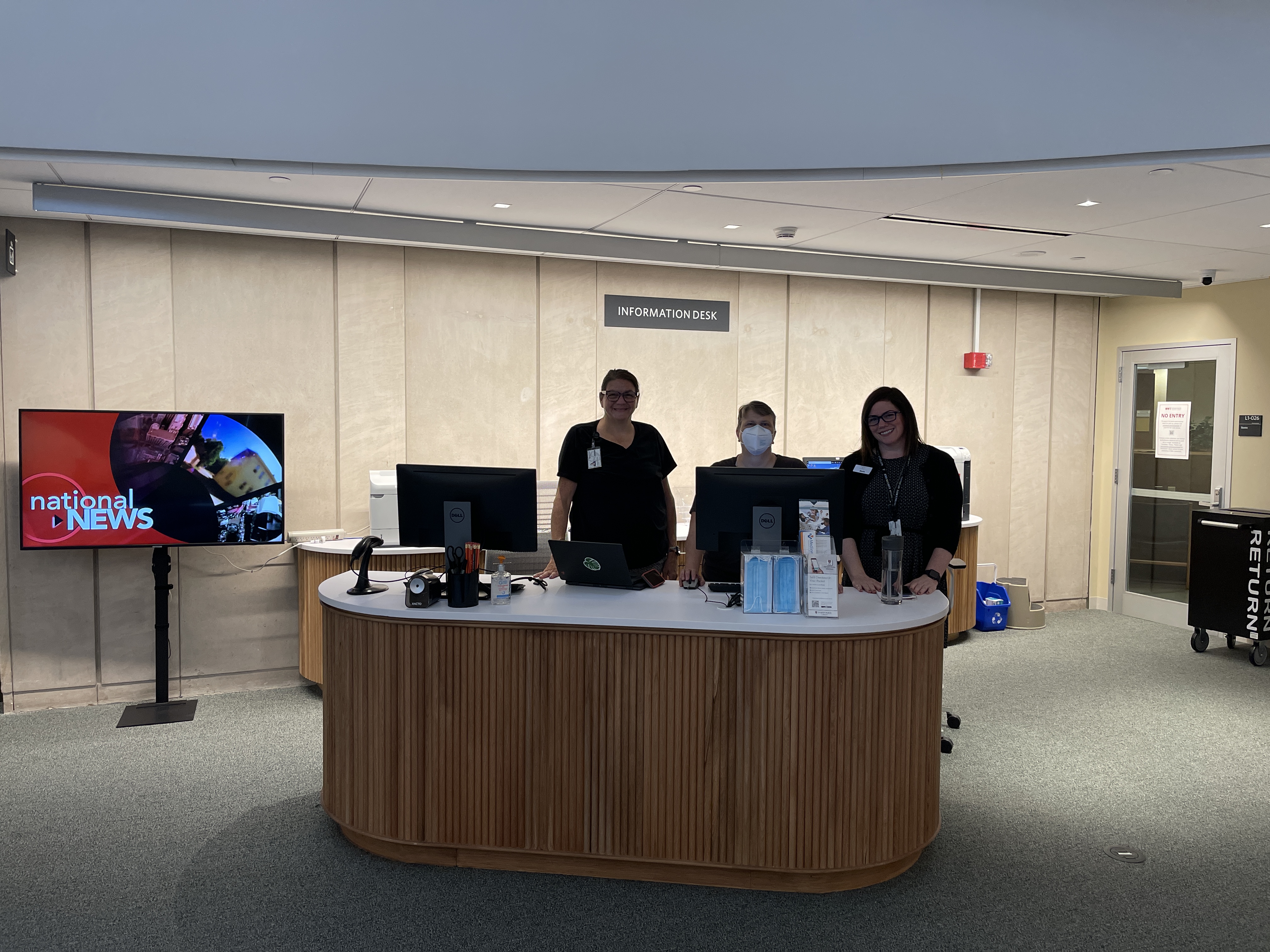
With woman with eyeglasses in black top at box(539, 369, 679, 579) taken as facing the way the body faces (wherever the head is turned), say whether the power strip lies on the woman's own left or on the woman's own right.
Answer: on the woman's own right

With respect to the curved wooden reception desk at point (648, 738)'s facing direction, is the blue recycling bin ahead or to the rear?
to the rear

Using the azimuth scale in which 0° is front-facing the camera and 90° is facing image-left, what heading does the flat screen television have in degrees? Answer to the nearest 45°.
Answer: approximately 0°

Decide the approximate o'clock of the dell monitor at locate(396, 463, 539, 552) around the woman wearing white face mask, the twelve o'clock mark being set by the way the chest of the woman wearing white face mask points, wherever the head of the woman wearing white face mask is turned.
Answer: The dell monitor is roughly at 2 o'clock from the woman wearing white face mask.

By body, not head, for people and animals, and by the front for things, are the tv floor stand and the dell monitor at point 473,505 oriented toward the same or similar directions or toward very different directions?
very different directions

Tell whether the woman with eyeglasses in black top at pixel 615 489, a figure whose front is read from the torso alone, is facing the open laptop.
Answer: yes

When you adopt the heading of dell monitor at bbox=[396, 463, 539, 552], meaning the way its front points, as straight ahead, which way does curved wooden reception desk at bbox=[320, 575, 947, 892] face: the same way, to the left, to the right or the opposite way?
the opposite way

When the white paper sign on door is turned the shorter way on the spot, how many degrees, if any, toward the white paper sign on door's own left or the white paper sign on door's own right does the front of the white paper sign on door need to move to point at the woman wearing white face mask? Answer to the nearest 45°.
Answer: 0° — it already faces them

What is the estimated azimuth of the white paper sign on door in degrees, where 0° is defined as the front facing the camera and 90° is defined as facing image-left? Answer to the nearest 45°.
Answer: approximately 0°
